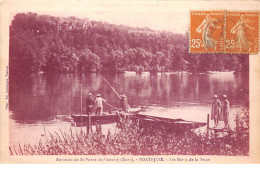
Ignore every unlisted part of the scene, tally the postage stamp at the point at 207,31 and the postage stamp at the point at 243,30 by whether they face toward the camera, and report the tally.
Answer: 2

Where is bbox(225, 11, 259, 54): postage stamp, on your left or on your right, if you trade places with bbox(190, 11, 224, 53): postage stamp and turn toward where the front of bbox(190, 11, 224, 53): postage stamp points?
on your left

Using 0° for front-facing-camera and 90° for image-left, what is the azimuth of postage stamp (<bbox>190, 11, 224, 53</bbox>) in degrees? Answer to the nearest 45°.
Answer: approximately 0°
